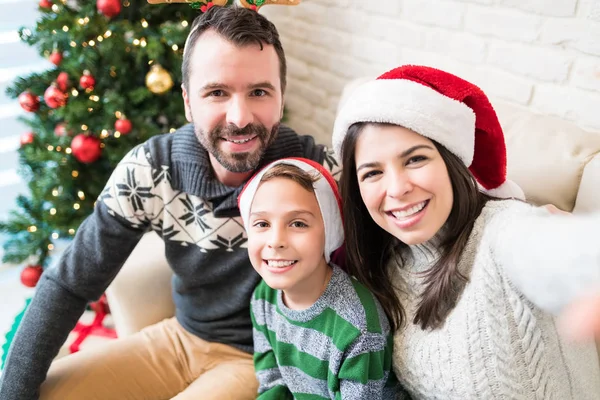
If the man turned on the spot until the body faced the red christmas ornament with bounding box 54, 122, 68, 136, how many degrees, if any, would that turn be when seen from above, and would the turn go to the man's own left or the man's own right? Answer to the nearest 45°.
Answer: approximately 135° to the man's own right

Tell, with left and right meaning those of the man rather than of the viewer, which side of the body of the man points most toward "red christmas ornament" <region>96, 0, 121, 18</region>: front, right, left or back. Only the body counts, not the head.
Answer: back

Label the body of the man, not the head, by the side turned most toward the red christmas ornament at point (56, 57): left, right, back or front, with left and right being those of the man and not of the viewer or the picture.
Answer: back

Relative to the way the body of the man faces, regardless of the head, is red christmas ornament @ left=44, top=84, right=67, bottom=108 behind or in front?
behind

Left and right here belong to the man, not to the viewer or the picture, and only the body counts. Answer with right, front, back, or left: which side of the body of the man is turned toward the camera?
front

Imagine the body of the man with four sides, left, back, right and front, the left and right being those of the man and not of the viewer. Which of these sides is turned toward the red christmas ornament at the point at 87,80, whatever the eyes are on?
back

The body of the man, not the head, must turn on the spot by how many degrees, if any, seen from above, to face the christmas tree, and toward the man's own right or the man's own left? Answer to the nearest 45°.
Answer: approximately 180°

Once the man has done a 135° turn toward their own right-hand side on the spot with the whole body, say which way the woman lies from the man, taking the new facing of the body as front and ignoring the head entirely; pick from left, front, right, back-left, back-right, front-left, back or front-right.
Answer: back
